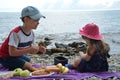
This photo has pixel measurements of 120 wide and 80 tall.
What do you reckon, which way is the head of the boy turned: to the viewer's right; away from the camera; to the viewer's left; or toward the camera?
to the viewer's right

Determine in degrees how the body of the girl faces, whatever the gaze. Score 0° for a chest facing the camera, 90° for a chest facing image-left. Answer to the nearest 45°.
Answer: approximately 90°

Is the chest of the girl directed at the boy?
yes

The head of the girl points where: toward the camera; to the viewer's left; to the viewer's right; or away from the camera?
to the viewer's left
